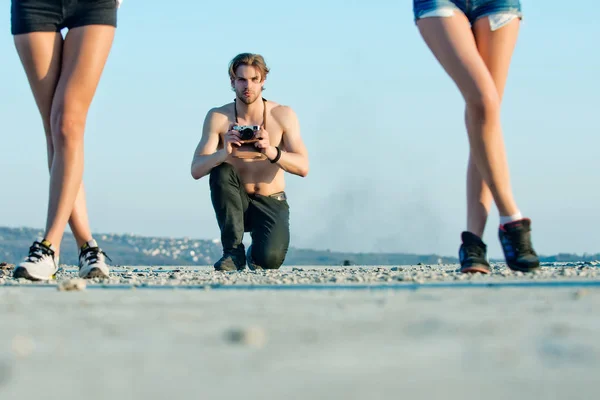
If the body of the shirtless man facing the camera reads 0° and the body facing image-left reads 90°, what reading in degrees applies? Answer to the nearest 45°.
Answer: approximately 0°

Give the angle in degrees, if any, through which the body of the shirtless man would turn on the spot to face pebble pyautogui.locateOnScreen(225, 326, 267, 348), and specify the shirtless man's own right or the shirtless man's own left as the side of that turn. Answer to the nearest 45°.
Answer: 0° — they already face it
